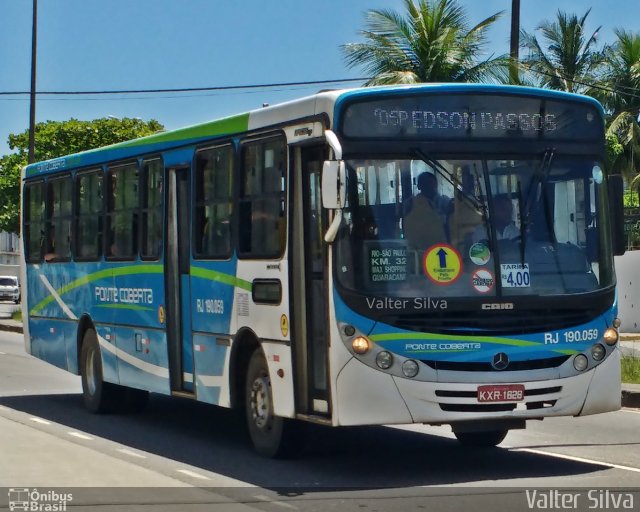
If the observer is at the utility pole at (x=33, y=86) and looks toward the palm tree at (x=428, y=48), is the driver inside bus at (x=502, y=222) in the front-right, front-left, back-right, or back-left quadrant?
front-right

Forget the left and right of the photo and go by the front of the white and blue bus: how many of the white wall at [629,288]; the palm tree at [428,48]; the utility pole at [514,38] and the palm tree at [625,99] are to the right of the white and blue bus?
0

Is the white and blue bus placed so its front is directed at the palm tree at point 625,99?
no

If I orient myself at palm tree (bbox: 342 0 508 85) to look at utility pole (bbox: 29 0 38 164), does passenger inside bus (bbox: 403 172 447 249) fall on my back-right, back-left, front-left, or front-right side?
back-left

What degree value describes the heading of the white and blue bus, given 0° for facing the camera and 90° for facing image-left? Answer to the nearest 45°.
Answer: approximately 315°

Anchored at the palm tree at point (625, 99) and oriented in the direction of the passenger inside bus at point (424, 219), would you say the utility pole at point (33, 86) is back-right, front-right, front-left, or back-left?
front-right

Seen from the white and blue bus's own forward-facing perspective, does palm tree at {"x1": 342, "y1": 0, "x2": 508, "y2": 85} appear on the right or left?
on its left

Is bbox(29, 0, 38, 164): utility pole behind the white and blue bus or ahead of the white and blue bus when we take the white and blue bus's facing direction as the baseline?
behind

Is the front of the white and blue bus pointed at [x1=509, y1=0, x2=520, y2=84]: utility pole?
no
